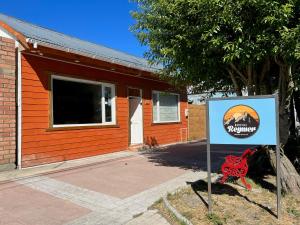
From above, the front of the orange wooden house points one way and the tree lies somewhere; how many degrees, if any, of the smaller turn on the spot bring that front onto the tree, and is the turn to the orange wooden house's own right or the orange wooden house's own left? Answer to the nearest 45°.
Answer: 0° — it already faces it

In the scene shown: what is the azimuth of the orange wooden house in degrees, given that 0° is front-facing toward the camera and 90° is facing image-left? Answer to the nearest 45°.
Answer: approximately 315°

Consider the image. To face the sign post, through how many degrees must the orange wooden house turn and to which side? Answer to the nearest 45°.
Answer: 0° — it already faces it
